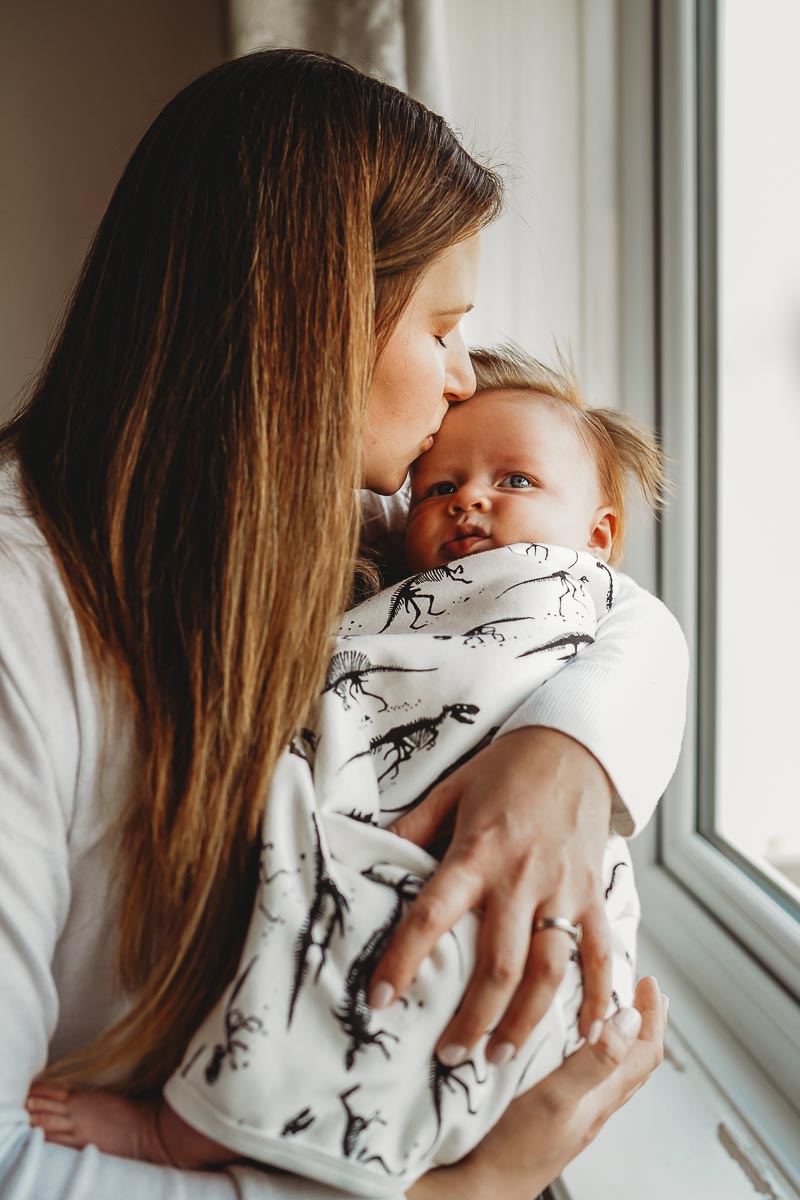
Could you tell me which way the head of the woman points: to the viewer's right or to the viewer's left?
to the viewer's right

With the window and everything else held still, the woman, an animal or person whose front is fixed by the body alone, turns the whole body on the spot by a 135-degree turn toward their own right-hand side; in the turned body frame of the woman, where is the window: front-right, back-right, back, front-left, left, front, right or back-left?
back

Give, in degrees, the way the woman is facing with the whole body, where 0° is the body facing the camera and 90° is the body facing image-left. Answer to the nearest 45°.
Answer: approximately 270°

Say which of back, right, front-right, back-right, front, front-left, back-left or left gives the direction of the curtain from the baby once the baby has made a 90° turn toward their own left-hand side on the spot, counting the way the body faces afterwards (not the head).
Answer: back-left

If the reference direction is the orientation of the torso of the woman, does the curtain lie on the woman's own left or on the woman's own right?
on the woman's own left

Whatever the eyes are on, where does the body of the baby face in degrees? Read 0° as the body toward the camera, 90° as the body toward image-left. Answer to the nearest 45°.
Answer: approximately 45°
